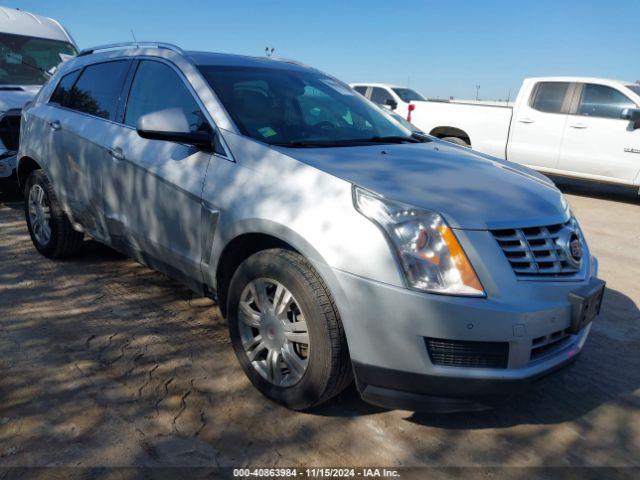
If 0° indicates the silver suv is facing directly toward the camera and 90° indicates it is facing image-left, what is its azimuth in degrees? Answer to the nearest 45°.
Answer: approximately 315°

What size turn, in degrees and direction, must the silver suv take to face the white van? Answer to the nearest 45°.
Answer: approximately 180°

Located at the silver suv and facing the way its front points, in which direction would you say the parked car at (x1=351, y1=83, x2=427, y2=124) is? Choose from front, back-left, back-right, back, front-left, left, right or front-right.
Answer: back-left

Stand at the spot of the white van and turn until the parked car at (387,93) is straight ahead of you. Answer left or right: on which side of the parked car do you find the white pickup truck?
right

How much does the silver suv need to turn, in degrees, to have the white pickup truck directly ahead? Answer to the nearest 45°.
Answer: approximately 90° to its left
